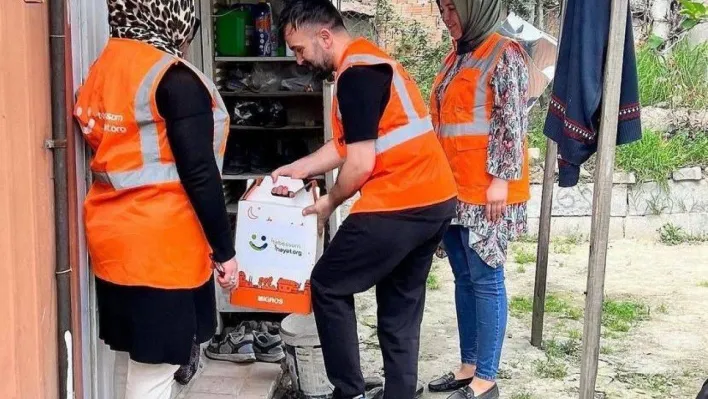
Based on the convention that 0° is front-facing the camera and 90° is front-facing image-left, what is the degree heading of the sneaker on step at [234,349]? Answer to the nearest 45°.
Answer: approximately 90°

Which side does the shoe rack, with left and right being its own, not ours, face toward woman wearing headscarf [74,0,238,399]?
front

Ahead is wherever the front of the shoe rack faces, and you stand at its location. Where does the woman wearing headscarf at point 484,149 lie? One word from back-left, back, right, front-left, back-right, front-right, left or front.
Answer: front-left

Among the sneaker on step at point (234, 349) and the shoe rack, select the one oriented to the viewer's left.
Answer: the sneaker on step

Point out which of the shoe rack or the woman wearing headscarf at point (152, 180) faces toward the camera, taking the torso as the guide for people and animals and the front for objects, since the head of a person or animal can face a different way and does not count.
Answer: the shoe rack

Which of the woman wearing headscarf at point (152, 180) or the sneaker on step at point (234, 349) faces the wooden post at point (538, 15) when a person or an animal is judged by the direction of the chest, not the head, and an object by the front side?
the woman wearing headscarf

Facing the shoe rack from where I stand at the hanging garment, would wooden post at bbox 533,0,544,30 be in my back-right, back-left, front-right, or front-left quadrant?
front-right

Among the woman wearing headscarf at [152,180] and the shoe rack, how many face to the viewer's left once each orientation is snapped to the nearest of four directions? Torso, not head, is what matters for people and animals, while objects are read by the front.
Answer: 0
